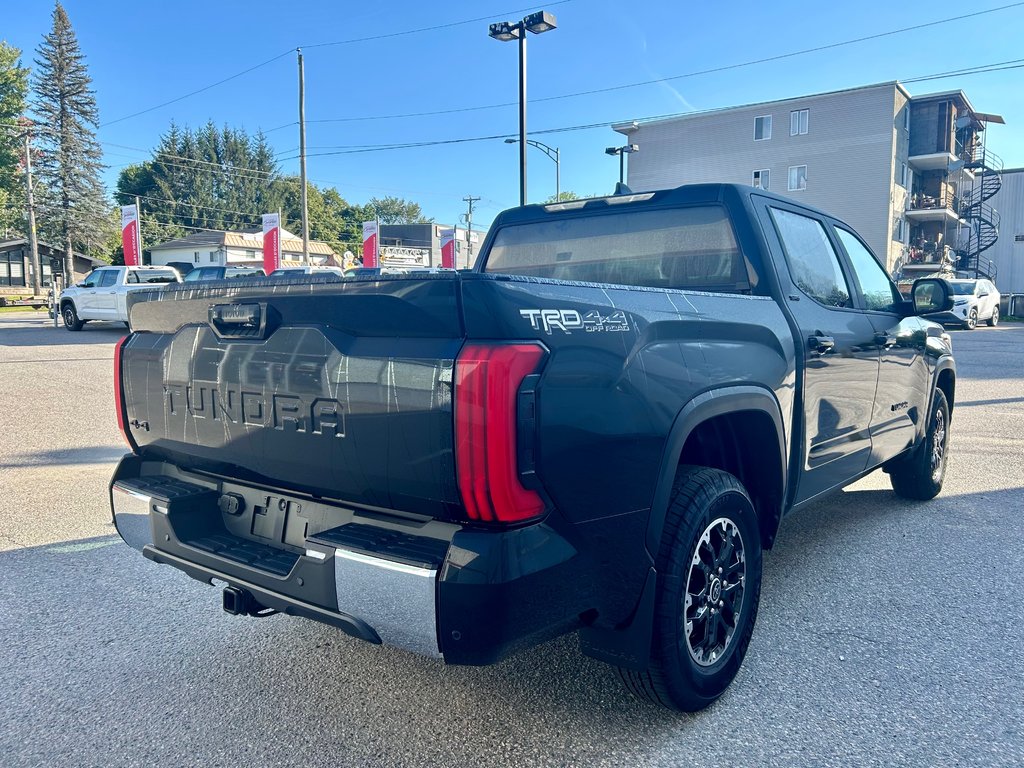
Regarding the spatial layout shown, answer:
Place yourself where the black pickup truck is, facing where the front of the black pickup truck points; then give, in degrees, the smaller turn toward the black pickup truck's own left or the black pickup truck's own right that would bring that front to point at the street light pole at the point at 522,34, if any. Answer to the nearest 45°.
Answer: approximately 45° to the black pickup truck's own left

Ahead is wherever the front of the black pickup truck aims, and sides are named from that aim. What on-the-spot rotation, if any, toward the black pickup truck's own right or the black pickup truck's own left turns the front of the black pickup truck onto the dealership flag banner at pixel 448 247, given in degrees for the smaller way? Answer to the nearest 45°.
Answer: approximately 45° to the black pickup truck's own left

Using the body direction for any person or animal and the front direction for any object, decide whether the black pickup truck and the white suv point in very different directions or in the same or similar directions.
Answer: very different directions

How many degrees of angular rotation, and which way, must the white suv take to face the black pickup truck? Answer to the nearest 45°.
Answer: approximately 45° to its left

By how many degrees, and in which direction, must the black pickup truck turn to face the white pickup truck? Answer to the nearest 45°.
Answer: approximately 90° to its left

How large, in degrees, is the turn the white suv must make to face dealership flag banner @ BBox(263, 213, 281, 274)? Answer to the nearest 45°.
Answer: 0° — it already faces it

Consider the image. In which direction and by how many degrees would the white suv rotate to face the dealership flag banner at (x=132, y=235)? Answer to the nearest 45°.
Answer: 0° — it already faces it

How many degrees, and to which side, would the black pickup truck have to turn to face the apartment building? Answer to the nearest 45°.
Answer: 0° — it already faces it

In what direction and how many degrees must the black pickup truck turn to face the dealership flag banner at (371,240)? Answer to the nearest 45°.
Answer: approximately 45° to its left

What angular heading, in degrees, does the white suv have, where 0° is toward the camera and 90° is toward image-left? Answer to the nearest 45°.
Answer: approximately 45°

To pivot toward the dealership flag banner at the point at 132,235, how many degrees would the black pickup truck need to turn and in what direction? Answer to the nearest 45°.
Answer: approximately 90° to its left

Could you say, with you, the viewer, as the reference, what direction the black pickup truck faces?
facing away from the viewer and to the right of the viewer
